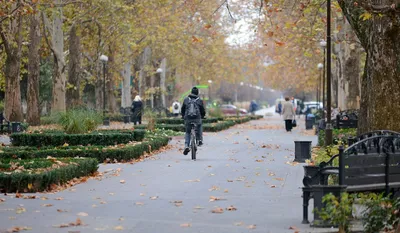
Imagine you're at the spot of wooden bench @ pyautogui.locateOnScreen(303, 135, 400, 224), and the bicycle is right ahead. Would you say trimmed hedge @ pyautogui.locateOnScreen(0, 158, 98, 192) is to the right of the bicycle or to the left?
left

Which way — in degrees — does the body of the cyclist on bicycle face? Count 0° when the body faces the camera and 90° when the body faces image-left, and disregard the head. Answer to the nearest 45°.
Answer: approximately 180°

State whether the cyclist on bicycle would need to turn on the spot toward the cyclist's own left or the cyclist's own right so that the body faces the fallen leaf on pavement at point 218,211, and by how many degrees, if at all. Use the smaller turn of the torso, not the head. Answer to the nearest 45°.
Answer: approximately 180°

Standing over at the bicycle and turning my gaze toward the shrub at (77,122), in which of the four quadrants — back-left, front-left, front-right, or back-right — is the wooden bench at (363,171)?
back-left
